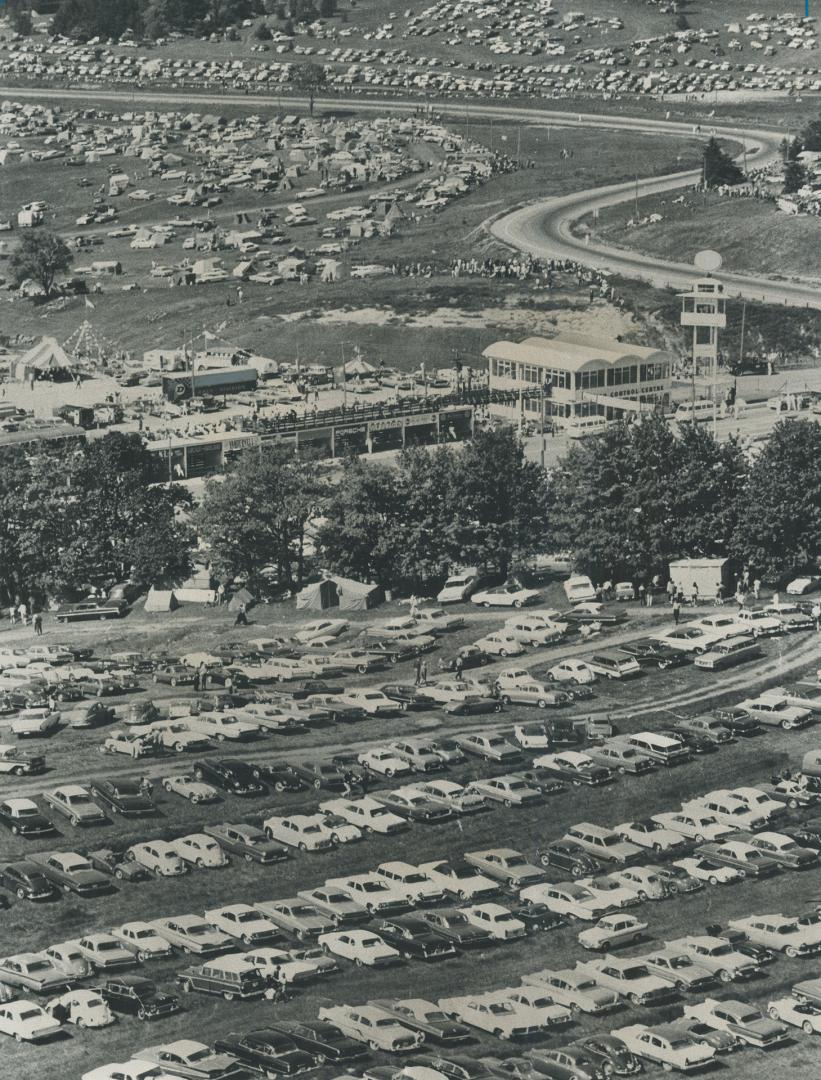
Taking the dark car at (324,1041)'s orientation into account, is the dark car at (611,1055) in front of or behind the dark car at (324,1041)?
in front

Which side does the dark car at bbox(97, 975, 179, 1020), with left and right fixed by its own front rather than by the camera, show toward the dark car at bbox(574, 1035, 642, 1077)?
front

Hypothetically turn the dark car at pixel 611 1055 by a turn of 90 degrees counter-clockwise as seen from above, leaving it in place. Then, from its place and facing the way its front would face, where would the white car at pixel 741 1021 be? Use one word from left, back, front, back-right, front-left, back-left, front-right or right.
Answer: front

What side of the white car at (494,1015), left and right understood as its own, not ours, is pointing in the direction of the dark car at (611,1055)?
front
